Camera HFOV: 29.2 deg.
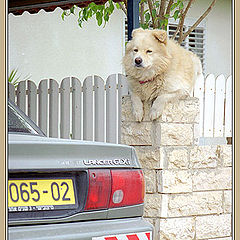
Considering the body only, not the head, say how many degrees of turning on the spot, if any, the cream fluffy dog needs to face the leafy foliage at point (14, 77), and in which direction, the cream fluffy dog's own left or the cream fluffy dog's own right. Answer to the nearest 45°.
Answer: approximately 90° to the cream fluffy dog's own right

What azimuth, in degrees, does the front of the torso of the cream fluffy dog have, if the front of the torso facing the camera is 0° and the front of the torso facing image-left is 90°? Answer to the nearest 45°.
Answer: approximately 45°

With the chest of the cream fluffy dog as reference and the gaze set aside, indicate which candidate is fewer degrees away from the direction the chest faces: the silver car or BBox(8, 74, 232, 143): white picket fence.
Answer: the silver car

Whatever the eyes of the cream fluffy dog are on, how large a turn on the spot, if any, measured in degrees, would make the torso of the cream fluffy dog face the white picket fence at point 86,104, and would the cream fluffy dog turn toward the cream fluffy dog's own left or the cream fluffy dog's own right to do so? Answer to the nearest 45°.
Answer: approximately 90° to the cream fluffy dog's own right

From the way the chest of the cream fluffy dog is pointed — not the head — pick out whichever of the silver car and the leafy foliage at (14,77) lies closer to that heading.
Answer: the silver car
